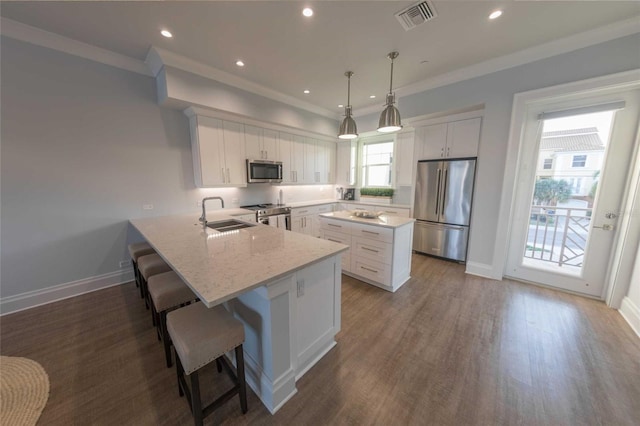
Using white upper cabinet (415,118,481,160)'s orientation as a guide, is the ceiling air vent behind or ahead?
ahead

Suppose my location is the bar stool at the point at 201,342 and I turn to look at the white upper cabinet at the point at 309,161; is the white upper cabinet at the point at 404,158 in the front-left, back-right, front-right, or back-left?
front-right

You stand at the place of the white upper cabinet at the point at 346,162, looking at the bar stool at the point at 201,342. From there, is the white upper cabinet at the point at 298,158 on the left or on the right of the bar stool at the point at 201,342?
right

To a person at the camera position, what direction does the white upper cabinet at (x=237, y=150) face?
facing the viewer and to the right of the viewer

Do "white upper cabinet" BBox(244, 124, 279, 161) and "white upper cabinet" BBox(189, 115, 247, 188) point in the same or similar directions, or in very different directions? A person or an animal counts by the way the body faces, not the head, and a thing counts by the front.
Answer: same or similar directions

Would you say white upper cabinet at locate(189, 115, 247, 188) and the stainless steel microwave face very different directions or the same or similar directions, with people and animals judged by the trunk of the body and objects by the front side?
same or similar directions

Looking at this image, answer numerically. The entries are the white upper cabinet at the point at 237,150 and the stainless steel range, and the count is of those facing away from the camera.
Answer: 0

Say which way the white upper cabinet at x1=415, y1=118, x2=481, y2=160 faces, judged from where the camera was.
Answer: facing the viewer

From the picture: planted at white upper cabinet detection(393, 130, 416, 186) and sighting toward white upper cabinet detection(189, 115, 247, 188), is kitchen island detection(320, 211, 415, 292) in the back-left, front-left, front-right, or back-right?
front-left

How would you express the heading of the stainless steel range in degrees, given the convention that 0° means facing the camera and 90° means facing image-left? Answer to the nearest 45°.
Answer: approximately 315°

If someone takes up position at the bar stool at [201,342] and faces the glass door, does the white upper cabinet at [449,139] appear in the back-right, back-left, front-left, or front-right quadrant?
front-left

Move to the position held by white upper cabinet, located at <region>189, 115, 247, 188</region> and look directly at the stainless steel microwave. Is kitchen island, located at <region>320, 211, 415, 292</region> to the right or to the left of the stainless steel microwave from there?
right

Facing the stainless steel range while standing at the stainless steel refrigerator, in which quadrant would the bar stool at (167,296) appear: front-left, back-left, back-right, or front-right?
front-left

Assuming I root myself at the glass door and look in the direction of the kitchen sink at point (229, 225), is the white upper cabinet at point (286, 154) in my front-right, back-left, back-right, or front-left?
front-right
